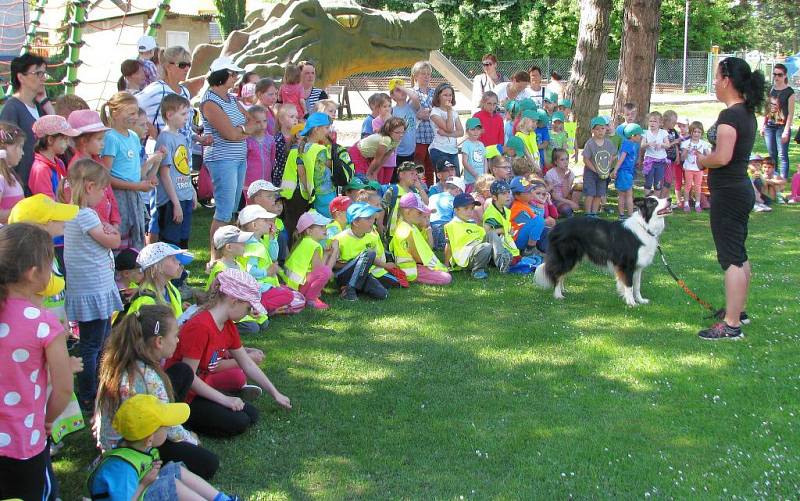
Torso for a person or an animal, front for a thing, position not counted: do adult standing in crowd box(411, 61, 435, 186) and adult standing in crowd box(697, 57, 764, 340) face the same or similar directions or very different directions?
very different directions

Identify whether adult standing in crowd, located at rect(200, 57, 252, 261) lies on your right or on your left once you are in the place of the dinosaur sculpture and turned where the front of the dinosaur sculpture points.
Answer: on your right

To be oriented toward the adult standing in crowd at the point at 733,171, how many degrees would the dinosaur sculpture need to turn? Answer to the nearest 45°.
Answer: approximately 90° to its right

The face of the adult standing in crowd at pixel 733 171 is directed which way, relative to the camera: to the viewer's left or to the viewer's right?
to the viewer's left

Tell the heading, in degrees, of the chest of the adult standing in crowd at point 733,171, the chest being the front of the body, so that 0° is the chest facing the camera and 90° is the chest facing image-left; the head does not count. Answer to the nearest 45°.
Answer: approximately 90°

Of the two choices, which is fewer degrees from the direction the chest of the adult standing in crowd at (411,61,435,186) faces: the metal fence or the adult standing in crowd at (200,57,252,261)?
the adult standing in crowd

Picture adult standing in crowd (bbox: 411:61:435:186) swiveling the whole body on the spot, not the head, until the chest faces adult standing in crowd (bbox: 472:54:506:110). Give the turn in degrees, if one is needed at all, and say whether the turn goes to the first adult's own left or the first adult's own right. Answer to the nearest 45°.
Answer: approximately 135° to the first adult's own left

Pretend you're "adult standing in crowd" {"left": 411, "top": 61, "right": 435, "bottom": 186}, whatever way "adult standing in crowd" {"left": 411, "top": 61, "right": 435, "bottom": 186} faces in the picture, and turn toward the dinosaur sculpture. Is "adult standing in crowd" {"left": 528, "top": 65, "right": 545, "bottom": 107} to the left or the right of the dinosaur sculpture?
right

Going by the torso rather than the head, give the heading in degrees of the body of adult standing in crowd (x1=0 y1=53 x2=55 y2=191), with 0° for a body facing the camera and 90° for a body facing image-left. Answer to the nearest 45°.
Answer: approximately 315°

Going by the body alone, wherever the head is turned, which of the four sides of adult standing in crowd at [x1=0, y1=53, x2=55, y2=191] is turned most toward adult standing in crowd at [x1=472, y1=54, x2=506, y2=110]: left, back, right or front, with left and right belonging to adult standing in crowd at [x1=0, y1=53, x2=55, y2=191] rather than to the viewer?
left

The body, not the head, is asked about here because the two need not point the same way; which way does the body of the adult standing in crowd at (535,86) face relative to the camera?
toward the camera

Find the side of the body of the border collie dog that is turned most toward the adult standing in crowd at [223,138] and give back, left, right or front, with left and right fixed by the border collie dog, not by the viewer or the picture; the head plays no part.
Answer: back

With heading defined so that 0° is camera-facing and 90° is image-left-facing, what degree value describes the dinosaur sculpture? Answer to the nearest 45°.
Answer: approximately 270°

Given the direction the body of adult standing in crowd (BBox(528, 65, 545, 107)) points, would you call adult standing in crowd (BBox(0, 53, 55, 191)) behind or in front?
in front

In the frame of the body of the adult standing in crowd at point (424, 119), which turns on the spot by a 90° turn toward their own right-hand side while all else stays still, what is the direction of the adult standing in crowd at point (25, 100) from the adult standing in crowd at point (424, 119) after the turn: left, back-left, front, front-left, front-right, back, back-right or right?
front

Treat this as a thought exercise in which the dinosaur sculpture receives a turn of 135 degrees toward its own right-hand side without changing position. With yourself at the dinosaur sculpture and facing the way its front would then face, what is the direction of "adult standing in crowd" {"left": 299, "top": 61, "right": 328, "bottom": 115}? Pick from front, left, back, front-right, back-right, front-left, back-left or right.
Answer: front-left

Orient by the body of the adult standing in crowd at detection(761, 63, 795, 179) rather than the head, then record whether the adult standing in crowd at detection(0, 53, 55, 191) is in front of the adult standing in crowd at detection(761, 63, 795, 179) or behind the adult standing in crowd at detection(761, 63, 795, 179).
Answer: in front

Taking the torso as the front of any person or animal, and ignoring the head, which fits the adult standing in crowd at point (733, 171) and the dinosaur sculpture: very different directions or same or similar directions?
very different directions

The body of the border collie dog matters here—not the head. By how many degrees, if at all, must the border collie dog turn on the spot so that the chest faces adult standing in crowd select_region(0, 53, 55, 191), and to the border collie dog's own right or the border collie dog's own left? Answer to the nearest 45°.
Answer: approximately 135° to the border collie dog's own right

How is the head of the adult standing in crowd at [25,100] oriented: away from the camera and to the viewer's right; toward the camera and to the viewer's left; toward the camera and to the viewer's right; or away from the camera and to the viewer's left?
toward the camera and to the viewer's right
